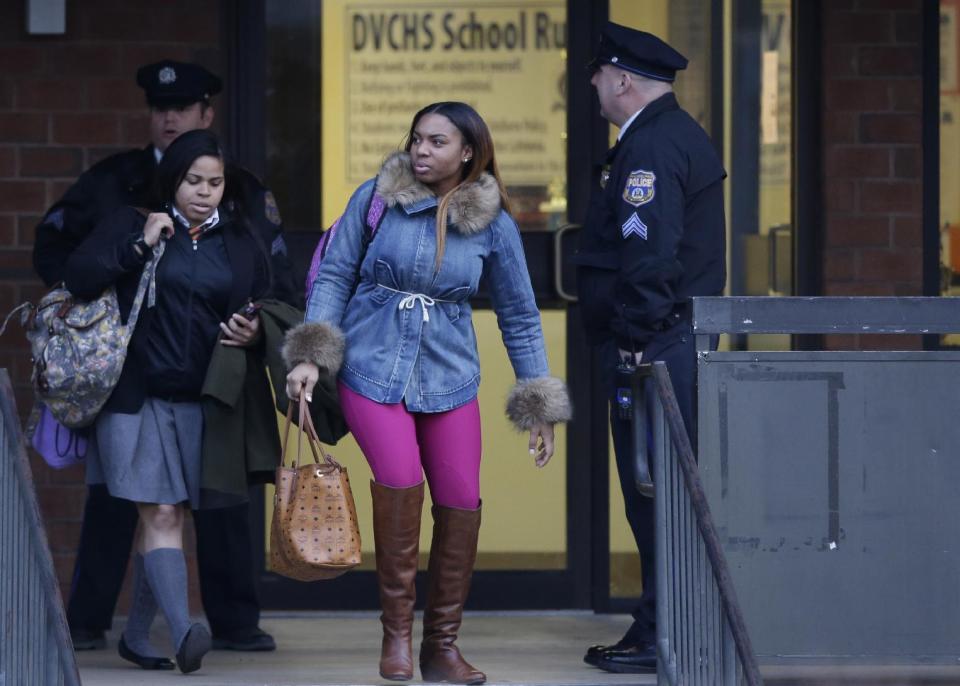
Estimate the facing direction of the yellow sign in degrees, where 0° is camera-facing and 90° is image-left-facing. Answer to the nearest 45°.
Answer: approximately 0°

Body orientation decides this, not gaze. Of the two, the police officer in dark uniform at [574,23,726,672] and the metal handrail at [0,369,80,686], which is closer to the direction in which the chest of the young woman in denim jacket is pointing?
the metal handrail

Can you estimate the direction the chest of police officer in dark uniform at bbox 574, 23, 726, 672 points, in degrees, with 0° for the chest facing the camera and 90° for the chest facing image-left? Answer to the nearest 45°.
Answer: approximately 90°

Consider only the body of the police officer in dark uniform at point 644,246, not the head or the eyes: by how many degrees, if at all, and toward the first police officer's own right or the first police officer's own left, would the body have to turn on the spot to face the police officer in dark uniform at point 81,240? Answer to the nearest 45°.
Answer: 0° — they already face them

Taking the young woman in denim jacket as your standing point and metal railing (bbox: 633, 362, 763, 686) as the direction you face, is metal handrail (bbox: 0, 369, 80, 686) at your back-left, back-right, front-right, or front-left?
back-right

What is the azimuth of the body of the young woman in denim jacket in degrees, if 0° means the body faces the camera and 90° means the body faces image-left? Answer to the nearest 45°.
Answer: approximately 0°

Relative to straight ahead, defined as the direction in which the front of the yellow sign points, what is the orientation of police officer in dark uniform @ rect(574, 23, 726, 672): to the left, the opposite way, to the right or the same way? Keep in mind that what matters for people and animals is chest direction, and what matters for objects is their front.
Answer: to the right

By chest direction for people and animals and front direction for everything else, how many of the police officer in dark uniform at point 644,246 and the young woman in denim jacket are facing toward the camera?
1

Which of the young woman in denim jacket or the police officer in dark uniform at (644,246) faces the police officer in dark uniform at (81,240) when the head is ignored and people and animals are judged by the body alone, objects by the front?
the police officer in dark uniform at (644,246)

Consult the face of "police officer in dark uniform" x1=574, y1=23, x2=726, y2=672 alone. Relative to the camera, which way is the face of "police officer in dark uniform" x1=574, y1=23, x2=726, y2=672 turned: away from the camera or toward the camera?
away from the camera

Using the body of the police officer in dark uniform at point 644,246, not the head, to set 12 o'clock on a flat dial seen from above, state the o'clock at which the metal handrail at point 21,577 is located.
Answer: The metal handrail is roughly at 11 o'clock from the police officer in dark uniform.
